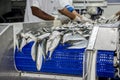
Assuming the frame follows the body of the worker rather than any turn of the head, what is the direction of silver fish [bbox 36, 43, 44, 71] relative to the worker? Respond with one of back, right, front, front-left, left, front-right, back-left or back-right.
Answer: front-right

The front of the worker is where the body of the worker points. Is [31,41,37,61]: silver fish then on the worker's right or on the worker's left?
on the worker's right

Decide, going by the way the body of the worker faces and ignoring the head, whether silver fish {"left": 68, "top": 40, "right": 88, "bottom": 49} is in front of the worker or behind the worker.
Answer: in front

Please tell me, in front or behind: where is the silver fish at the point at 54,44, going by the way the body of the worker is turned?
in front

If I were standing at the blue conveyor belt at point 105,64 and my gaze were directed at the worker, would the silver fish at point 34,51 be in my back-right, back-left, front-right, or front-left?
front-left
